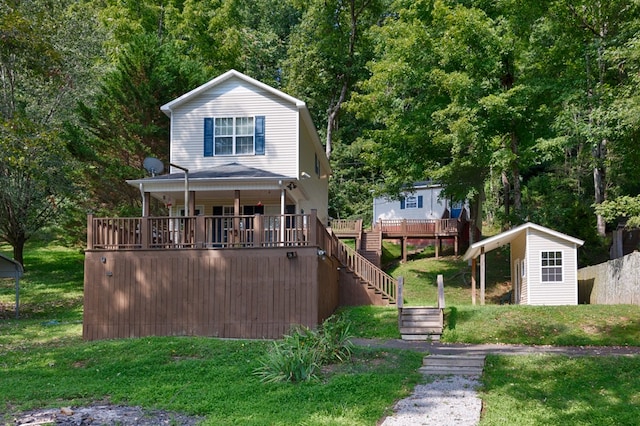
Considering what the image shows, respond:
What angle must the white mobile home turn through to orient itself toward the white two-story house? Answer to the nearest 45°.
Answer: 0° — it already faces it

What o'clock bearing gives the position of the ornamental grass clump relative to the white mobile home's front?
The ornamental grass clump is roughly at 12 o'clock from the white mobile home.

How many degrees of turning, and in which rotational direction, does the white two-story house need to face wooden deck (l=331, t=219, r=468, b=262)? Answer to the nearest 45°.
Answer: approximately 135° to its left

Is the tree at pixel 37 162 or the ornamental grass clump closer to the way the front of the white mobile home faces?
the ornamental grass clump

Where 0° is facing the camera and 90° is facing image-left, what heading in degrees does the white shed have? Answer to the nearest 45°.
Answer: approximately 90°

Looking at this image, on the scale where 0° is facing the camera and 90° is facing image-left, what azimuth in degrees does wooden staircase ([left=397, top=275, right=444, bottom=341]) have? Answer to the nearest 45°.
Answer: approximately 0°

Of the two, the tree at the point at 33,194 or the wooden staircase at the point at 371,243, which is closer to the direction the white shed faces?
the tree

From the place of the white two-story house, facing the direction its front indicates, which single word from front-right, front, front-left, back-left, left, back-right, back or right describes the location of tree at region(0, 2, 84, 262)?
back-right

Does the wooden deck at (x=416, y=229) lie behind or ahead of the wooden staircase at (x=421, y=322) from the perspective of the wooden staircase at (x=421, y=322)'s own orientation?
behind

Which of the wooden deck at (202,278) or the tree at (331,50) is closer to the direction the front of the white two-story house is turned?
the wooden deck

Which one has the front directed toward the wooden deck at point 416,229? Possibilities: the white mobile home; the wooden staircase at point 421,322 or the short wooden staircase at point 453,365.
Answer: the white mobile home

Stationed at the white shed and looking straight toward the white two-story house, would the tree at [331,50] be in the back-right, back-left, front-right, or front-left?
front-right

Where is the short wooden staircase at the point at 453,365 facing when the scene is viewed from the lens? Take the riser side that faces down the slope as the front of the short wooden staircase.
facing the viewer

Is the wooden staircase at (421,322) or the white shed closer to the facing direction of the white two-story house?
the wooden staircase
